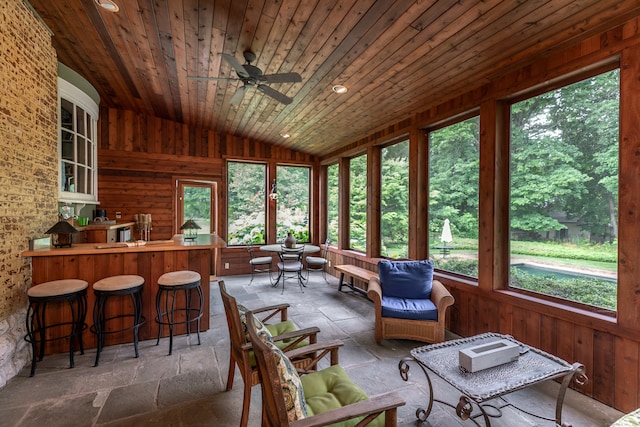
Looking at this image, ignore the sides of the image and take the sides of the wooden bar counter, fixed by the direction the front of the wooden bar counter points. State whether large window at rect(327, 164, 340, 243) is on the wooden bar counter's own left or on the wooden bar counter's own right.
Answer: on the wooden bar counter's own left

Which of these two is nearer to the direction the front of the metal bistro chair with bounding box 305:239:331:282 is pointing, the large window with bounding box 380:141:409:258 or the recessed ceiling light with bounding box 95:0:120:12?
the recessed ceiling light

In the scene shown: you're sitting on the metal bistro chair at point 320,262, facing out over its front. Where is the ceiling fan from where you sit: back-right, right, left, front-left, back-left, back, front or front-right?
left

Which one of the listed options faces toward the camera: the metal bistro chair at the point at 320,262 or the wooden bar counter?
the wooden bar counter

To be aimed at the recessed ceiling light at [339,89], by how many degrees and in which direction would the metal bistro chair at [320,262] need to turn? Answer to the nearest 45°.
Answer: approximately 90° to its left

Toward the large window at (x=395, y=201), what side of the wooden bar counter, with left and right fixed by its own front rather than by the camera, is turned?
left

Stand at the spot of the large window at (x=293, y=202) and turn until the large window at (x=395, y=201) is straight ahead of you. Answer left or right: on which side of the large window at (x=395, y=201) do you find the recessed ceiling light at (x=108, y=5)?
right

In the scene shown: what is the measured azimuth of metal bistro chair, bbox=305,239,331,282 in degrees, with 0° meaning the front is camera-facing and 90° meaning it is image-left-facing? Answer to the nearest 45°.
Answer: approximately 90°

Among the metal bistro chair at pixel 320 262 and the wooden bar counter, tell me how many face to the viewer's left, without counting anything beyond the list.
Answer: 1

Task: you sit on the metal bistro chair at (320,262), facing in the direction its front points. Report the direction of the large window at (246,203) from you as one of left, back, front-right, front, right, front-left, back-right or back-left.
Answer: front

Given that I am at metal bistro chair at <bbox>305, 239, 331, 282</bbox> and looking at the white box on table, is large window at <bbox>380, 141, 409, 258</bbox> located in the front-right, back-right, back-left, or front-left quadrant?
front-left

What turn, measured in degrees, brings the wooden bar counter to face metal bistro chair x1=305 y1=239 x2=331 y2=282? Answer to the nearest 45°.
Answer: approximately 90° to its left

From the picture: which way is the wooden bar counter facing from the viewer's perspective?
toward the camera

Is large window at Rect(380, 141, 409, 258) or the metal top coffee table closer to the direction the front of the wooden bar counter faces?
the metal top coffee table

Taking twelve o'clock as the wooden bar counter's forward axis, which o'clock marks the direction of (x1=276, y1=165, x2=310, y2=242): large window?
The large window is roughly at 8 o'clock from the wooden bar counter.

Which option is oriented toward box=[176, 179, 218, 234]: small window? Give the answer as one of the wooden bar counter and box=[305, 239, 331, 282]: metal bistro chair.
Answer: the metal bistro chair

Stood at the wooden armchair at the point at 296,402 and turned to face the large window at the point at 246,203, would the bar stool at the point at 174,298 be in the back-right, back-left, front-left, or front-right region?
front-left
